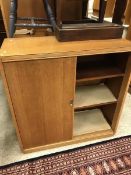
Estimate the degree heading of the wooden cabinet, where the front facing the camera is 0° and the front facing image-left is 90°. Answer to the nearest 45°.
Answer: approximately 0°
